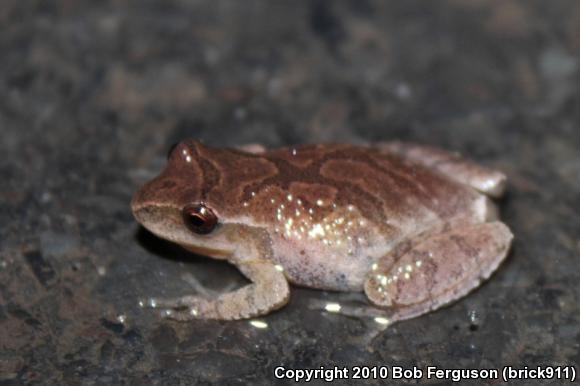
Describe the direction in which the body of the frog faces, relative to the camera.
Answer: to the viewer's left
